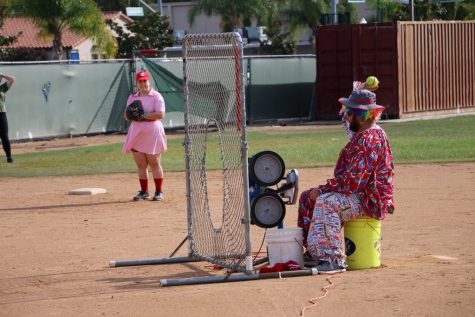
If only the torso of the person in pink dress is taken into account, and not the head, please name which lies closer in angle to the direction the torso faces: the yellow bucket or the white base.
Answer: the yellow bucket

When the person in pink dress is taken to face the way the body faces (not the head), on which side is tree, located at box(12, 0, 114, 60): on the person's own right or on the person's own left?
on the person's own right

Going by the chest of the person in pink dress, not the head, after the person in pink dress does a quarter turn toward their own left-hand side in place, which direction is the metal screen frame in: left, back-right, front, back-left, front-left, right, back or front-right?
front-right

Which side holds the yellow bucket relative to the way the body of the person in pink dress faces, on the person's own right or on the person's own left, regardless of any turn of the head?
on the person's own left

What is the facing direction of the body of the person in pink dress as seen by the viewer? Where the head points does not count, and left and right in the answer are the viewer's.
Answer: facing the viewer and to the left of the viewer

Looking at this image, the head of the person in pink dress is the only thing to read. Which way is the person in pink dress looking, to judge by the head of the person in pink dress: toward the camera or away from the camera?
toward the camera

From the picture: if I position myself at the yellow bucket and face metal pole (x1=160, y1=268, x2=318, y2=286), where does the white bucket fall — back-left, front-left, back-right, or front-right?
front-right

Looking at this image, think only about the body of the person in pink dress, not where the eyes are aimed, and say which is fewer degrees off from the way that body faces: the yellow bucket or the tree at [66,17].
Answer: the yellow bucket

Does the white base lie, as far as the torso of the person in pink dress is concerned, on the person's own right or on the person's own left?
on the person's own right

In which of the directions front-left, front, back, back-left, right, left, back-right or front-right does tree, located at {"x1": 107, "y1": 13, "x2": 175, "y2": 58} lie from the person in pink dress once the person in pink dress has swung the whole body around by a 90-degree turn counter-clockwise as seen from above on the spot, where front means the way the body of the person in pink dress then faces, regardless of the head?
back-left
